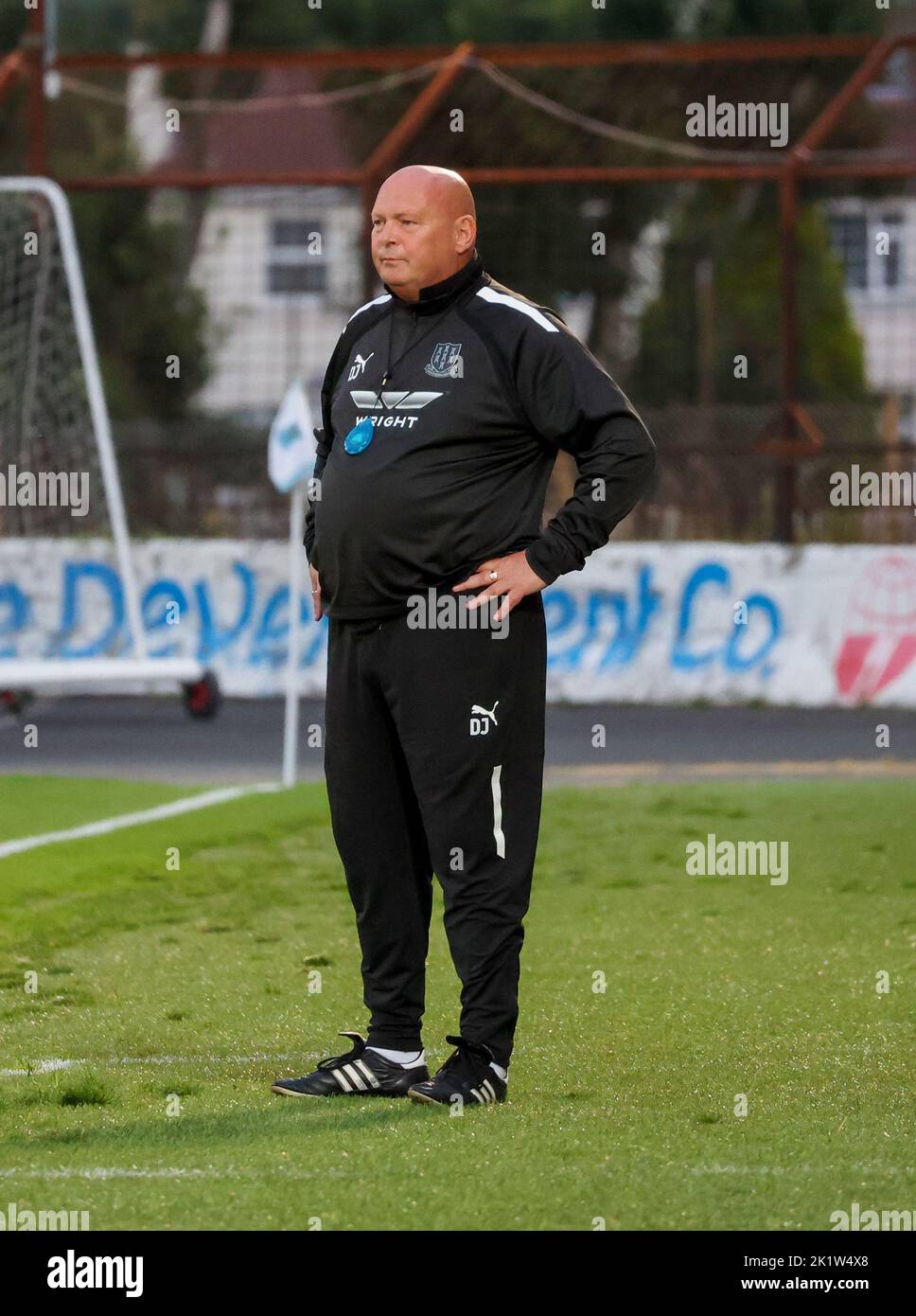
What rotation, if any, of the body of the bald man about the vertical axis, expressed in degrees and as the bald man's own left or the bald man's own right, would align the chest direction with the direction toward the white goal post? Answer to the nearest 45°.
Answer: approximately 135° to the bald man's own right

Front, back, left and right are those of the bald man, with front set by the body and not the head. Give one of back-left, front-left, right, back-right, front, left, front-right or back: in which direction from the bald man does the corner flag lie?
back-right

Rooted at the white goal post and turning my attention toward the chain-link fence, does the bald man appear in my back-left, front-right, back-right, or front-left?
back-right

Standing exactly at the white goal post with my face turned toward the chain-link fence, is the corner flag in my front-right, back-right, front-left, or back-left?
back-right

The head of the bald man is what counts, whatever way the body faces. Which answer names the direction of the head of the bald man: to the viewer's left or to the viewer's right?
to the viewer's left

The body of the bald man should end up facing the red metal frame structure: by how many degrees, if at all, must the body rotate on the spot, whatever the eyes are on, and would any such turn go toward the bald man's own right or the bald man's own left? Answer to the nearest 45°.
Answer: approximately 135° to the bald man's own right
